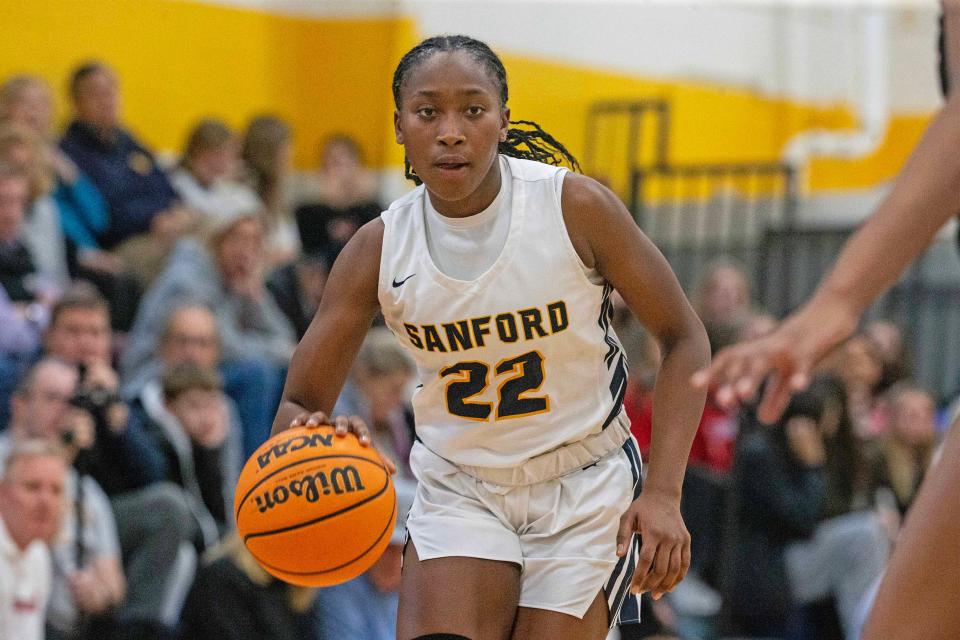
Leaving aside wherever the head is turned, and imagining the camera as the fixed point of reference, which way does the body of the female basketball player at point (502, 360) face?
toward the camera

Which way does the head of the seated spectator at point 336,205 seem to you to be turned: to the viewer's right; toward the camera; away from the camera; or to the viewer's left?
toward the camera

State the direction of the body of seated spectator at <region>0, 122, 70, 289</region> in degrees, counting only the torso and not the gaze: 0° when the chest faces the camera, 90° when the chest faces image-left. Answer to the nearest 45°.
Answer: approximately 315°

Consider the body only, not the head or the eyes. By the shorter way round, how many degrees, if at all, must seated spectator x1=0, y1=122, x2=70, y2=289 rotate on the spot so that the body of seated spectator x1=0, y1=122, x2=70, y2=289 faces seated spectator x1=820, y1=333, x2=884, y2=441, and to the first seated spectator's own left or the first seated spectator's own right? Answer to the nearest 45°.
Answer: approximately 45° to the first seated spectator's own left

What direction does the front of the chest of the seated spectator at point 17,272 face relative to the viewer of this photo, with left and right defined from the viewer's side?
facing the viewer and to the right of the viewer

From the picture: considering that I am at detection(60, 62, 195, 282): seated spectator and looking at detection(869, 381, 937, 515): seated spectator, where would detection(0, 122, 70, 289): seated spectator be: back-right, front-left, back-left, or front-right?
back-right

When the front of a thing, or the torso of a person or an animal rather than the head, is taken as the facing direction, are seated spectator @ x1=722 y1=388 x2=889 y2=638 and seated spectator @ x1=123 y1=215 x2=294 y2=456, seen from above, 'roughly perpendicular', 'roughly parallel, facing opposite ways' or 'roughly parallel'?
roughly parallel

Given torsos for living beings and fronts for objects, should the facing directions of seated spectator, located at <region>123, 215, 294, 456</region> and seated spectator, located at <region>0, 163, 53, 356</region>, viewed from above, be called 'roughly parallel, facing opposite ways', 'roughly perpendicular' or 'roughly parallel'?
roughly parallel

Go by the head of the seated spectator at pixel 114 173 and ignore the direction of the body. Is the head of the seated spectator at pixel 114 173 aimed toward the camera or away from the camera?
toward the camera

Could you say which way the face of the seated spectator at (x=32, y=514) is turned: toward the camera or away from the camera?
toward the camera

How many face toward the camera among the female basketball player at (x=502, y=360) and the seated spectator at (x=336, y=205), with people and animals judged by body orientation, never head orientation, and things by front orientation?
2
